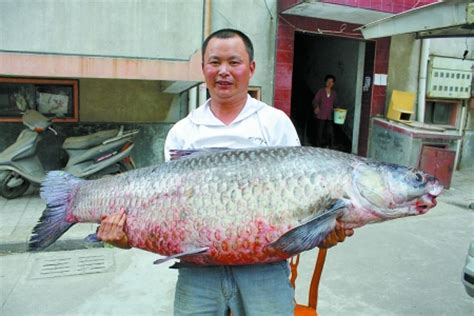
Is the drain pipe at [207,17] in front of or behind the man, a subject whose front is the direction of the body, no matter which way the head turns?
behind

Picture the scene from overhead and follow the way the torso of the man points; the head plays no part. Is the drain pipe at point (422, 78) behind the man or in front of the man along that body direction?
behind

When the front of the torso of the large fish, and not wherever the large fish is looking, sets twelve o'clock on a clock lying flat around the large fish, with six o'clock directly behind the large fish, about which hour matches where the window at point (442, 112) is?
The window is roughly at 10 o'clock from the large fish.

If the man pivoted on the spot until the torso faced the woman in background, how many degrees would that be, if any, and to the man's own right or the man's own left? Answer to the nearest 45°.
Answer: approximately 180°

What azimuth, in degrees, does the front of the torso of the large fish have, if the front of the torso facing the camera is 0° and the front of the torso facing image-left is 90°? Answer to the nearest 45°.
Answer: approximately 270°
